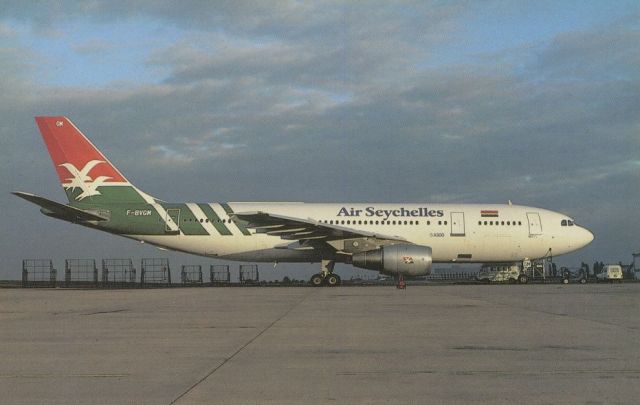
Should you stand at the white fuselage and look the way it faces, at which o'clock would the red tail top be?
The red tail top is roughly at 6 o'clock from the white fuselage.

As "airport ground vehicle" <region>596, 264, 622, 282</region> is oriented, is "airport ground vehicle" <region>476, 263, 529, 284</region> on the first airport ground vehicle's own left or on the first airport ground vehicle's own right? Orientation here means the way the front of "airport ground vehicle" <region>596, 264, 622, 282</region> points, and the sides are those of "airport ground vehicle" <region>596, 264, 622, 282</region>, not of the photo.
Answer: on the first airport ground vehicle's own left

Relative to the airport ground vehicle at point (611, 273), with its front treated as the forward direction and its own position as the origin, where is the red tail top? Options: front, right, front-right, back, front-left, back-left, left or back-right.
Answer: front-left

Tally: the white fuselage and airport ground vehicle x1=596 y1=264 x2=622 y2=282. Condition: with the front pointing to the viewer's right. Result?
1

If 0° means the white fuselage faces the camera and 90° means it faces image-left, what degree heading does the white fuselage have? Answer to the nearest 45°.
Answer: approximately 270°

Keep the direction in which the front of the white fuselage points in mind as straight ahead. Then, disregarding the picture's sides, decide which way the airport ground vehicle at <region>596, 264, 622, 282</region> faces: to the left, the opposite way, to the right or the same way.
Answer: the opposite way

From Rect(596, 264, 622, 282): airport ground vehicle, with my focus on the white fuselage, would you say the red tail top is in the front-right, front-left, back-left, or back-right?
front-right

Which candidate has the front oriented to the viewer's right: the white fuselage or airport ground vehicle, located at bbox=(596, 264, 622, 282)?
the white fuselage

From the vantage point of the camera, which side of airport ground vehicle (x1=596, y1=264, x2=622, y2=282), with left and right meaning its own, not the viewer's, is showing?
left
